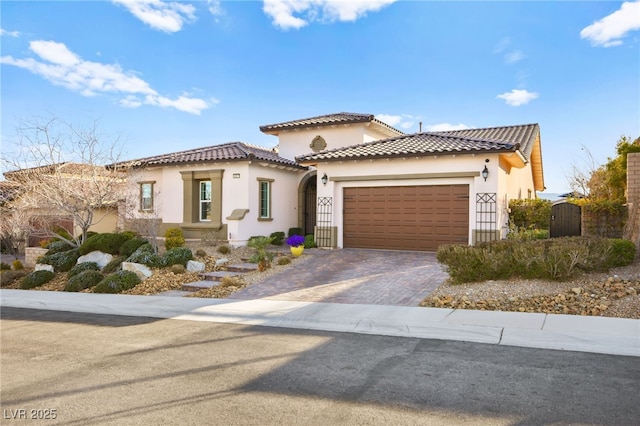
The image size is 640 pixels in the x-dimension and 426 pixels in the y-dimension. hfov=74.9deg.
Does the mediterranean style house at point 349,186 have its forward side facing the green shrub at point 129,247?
no

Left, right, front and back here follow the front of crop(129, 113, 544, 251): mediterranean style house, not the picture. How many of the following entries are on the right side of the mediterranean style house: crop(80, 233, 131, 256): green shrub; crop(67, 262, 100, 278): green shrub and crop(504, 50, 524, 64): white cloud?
2

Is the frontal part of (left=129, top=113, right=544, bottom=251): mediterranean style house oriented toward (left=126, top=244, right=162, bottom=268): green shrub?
no

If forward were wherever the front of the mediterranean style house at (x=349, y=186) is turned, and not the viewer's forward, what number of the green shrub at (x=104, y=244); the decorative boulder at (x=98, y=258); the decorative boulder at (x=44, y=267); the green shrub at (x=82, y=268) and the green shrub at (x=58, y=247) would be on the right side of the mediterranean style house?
5

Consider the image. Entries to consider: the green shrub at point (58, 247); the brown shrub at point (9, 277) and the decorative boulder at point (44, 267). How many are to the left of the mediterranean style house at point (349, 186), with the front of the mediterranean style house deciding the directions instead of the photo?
0

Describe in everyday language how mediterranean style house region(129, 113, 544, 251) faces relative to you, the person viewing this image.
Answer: facing the viewer

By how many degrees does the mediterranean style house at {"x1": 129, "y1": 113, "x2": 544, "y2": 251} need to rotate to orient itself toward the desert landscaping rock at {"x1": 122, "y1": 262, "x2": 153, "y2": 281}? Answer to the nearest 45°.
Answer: approximately 45° to its right

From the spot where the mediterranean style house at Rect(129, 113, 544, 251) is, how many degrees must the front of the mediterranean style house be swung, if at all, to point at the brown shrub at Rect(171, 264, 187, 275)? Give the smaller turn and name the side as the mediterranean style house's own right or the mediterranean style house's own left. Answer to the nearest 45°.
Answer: approximately 45° to the mediterranean style house's own right

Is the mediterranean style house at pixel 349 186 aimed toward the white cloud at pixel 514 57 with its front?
no

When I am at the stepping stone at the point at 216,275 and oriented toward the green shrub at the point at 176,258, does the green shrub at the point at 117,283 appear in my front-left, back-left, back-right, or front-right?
front-left

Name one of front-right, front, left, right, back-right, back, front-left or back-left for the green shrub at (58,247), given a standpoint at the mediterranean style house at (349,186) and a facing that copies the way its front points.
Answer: right

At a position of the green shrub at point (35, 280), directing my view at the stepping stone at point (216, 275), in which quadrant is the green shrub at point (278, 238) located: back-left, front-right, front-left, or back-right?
front-left

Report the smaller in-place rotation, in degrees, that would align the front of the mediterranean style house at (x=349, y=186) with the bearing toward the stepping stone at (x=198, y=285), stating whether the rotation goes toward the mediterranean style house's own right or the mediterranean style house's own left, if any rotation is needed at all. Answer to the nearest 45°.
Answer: approximately 45° to the mediterranean style house's own right

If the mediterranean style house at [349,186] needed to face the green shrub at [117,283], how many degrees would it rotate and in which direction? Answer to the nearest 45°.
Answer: approximately 45° to its right

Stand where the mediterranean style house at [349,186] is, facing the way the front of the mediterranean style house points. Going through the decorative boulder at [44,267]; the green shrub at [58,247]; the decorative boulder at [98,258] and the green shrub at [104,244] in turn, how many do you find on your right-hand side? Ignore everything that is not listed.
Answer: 4

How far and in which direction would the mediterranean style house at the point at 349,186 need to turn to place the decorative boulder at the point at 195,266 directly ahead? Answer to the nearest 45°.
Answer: approximately 45° to its right

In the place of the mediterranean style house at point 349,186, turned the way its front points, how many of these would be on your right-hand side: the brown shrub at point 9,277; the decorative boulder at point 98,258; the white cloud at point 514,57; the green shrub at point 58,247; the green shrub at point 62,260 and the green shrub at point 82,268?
5

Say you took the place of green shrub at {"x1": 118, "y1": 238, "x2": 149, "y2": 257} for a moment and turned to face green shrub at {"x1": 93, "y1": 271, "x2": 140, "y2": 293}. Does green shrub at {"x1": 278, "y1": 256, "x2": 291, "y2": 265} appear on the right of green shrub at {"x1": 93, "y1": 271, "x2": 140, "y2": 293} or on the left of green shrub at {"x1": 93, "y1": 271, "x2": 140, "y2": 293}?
left

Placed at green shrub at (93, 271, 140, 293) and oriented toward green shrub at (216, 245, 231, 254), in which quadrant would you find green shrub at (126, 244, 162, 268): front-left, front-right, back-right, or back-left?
front-left
